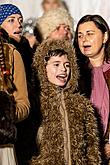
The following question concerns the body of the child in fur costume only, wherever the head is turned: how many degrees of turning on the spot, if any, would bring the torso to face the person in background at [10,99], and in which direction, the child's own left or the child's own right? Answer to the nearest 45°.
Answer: approximately 45° to the child's own right

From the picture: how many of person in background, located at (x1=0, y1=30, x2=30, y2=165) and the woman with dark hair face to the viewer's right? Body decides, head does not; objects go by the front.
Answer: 0

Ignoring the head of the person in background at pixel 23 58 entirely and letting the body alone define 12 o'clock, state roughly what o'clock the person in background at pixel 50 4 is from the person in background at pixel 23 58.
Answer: the person in background at pixel 50 4 is roughly at 8 o'clock from the person in background at pixel 23 58.

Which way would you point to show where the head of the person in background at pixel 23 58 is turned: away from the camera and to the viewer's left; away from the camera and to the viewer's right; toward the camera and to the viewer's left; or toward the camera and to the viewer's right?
toward the camera and to the viewer's right

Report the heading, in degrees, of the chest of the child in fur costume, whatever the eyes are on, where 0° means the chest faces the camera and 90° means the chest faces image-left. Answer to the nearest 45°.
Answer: approximately 0°

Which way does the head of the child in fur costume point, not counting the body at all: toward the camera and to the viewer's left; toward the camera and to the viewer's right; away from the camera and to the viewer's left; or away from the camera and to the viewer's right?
toward the camera and to the viewer's right

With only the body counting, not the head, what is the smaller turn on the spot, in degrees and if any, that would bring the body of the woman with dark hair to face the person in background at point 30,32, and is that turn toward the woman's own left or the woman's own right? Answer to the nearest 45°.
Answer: approximately 90° to the woman's own right
